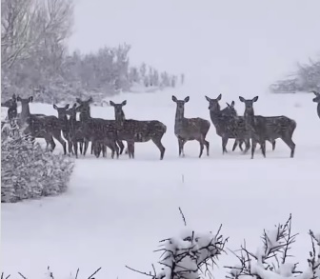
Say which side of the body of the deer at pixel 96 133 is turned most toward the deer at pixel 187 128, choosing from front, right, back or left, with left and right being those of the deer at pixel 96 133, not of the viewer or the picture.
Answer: back

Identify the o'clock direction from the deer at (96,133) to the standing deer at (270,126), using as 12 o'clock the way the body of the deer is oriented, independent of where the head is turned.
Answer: The standing deer is roughly at 6 o'clock from the deer.

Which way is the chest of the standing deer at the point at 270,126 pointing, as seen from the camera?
to the viewer's left

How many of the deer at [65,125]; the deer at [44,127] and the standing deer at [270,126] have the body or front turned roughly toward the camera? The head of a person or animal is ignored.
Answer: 1

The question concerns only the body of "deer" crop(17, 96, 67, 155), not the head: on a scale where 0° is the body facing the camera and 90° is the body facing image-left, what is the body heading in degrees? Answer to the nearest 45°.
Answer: approximately 90°

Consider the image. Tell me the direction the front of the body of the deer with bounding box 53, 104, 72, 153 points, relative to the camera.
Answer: toward the camera

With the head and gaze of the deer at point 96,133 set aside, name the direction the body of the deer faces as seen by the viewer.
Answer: to the viewer's left

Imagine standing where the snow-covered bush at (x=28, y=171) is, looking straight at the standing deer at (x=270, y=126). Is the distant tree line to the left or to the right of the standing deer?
left

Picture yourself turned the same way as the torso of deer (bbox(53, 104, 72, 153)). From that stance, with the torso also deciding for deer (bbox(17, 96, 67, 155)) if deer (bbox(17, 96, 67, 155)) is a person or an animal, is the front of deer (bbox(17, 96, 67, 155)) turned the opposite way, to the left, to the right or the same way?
to the right

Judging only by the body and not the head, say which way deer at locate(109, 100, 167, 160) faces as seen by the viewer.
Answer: to the viewer's left

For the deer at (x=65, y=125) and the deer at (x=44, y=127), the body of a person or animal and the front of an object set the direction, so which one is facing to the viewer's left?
the deer at (x=44, y=127)

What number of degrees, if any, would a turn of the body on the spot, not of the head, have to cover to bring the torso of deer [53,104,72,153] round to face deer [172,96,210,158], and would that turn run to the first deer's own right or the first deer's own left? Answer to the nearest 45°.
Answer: approximately 90° to the first deer's own left

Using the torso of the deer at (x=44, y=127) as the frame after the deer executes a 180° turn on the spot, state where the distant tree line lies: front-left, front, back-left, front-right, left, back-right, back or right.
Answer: left

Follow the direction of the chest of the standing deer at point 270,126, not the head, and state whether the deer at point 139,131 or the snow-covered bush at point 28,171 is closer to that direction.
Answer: the deer

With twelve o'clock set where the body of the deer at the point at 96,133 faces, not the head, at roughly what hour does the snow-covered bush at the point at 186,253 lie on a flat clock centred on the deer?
The snow-covered bush is roughly at 9 o'clock from the deer.
